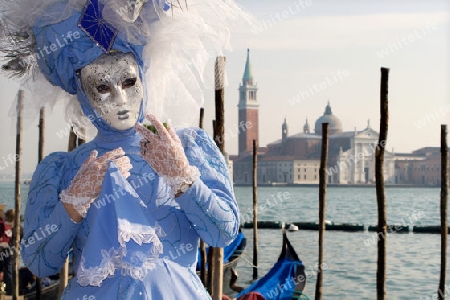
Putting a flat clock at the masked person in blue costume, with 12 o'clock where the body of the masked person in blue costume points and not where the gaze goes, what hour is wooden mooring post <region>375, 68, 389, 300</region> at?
The wooden mooring post is roughly at 7 o'clock from the masked person in blue costume.

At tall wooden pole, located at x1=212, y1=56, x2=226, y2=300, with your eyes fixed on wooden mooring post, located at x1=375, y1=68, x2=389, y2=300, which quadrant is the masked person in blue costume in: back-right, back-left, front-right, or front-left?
back-right

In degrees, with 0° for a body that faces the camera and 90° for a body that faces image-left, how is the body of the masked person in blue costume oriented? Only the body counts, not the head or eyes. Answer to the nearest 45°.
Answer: approximately 0°

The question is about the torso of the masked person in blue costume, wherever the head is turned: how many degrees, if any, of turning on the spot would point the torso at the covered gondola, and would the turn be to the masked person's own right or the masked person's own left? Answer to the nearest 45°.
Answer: approximately 180°

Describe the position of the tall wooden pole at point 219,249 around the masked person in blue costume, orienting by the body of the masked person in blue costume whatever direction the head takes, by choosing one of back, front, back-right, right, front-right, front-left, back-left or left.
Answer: back
